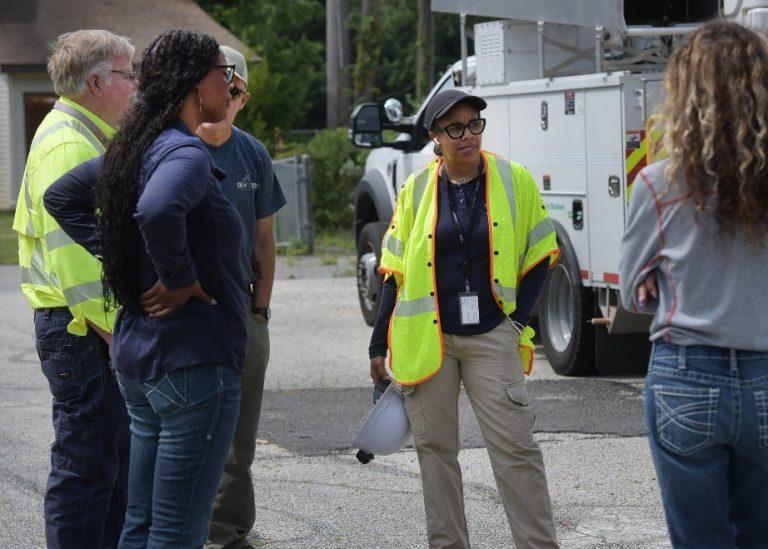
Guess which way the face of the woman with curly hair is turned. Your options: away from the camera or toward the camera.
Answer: away from the camera

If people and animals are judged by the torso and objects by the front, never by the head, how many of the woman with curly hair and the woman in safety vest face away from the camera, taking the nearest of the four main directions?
1

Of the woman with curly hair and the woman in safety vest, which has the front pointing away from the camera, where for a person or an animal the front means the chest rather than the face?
the woman with curly hair

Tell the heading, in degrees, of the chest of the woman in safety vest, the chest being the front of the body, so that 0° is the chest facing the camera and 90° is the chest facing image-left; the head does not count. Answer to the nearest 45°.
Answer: approximately 0°

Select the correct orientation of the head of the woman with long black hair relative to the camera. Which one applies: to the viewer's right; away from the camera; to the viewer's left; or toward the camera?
to the viewer's right

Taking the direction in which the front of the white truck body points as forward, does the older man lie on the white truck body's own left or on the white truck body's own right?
on the white truck body's own left

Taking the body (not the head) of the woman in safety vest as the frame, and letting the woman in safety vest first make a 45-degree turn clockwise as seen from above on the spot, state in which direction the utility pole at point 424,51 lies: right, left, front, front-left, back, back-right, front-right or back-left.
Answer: back-right

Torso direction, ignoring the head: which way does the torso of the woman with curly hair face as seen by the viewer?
away from the camera

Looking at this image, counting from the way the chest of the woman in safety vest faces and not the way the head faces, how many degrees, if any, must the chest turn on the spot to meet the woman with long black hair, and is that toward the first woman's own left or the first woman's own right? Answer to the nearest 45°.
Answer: approximately 45° to the first woman's own right

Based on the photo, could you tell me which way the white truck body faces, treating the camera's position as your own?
facing away from the viewer and to the left of the viewer

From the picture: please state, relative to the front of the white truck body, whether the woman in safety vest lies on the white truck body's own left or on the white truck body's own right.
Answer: on the white truck body's own left

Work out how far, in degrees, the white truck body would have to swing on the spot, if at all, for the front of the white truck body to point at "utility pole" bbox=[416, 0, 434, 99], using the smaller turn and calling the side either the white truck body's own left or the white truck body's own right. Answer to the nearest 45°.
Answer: approximately 45° to the white truck body's own right

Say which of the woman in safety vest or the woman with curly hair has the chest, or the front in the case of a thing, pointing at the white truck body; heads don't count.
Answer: the woman with curly hair

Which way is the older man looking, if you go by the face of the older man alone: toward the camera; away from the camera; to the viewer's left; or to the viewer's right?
to the viewer's right
